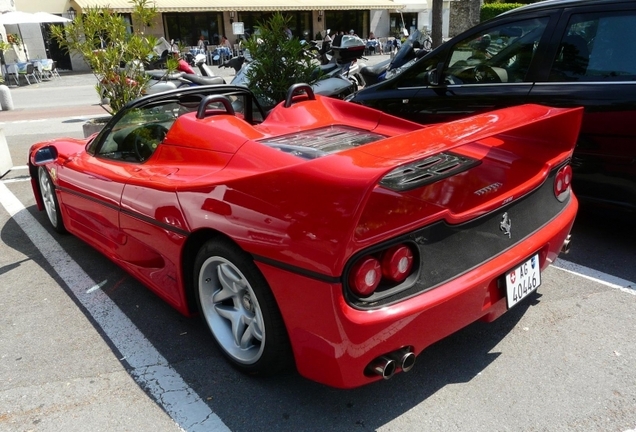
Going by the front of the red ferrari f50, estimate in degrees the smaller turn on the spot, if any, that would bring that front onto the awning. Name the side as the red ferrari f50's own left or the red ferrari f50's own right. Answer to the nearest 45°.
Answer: approximately 45° to the red ferrari f50's own right

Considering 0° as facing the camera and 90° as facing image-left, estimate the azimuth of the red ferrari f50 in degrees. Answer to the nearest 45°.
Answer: approximately 135°

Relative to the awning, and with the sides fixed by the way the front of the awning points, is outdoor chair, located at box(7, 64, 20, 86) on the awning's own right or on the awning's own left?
on the awning's own right

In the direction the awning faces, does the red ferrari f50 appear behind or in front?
in front

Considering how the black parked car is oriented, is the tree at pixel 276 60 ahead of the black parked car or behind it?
ahead

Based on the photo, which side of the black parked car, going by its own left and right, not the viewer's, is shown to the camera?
left

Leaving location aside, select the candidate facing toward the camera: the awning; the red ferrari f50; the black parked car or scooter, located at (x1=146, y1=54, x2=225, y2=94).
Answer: the awning

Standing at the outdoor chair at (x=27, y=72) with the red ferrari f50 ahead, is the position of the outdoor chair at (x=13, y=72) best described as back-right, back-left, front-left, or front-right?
back-right

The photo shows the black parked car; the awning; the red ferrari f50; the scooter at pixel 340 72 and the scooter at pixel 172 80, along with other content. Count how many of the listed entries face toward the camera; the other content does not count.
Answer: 1

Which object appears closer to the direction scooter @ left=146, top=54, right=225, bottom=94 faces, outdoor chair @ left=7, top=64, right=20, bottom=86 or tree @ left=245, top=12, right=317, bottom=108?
the outdoor chair

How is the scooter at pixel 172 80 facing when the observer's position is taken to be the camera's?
facing to the left of the viewer

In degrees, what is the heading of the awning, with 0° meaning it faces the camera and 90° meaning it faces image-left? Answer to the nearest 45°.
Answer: approximately 0°

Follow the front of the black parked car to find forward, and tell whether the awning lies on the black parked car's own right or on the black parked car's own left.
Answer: on the black parked car's own right

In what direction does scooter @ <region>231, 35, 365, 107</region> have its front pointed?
to the viewer's left

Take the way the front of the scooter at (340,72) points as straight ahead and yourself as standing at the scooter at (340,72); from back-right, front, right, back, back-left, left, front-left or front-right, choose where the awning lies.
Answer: right
